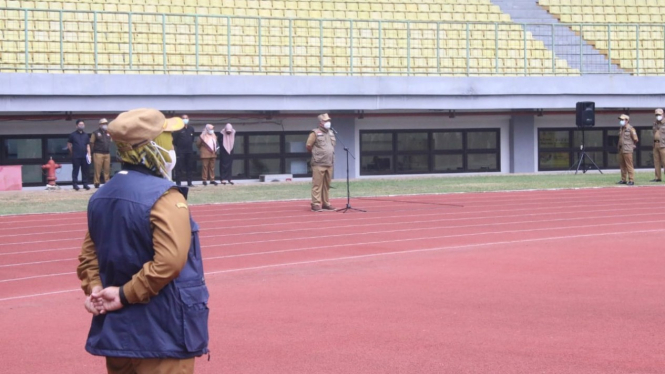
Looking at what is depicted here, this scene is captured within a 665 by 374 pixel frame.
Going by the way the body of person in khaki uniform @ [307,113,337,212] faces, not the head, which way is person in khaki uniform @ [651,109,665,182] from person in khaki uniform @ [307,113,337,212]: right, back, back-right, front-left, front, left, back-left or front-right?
left

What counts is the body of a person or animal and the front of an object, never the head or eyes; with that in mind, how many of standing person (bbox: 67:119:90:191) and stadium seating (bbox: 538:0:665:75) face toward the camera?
2

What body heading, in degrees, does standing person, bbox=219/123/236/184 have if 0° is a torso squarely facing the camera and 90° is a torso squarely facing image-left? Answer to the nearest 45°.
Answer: approximately 0°

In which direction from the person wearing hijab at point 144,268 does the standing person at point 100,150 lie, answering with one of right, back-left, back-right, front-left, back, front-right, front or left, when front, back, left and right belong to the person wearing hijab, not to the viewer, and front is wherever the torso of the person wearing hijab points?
front-left

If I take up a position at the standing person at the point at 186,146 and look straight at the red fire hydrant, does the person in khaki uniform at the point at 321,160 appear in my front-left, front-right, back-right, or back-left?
back-left

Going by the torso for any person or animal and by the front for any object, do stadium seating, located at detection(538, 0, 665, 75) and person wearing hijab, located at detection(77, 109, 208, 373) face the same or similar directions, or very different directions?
very different directions

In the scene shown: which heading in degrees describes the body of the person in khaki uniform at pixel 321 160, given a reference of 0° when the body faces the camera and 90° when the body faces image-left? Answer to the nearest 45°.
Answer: approximately 315°

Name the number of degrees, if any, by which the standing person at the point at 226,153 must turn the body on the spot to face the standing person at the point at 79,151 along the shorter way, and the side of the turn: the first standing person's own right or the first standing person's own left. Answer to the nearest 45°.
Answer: approximately 45° to the first standing person's own right

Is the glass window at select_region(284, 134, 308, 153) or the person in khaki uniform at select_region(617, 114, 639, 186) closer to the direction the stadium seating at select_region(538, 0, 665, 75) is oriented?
the person in khaki uniform

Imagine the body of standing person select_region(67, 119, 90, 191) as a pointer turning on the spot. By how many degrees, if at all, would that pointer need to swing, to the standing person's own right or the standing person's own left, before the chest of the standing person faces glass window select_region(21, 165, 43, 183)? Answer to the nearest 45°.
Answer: approximately 135° to the standing person's own right

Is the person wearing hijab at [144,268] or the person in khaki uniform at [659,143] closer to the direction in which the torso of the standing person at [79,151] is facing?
the person wearing hijab

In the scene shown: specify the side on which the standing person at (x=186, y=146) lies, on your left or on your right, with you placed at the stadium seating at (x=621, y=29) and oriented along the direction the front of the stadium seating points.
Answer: on your right

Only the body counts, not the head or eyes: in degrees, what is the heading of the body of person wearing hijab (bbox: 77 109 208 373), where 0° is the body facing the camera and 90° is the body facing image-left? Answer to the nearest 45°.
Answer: approximately 225°
